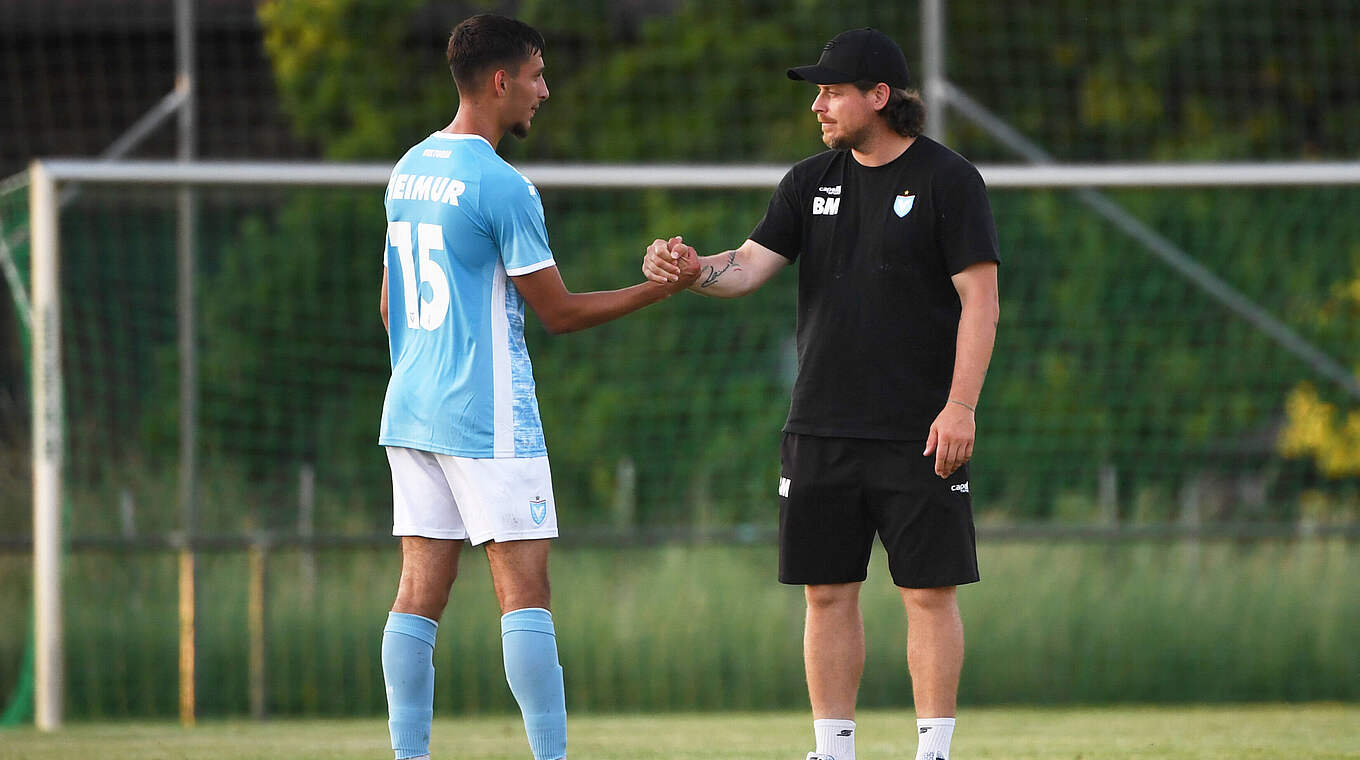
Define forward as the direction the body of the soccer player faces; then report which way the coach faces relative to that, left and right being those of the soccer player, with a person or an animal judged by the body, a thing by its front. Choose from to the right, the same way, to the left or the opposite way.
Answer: the opposite way

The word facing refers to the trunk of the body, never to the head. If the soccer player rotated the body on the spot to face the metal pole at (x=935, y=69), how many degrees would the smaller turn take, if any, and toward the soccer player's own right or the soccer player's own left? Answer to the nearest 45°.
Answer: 0° — they already face it

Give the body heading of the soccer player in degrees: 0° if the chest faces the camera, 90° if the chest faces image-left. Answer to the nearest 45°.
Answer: approximately 225°

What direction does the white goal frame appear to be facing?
toward the camera

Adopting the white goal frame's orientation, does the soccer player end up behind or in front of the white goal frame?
in front

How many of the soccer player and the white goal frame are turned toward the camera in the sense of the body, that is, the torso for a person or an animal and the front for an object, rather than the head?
1

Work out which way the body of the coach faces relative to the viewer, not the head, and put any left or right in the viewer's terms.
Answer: facing the viewer and to the left of the viewer

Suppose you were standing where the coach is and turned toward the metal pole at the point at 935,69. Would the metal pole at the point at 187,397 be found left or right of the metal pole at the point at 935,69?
left

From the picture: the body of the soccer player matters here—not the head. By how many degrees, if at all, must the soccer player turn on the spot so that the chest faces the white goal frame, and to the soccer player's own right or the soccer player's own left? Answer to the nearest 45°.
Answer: approximately 45° to the soccer player's own left

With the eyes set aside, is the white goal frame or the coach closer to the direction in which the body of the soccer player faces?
the coach

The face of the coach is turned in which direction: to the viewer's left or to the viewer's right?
to the viewer's left

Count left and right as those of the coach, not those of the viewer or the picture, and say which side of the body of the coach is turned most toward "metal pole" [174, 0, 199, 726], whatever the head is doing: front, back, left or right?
right

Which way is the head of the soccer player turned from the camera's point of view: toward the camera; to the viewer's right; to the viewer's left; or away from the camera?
to the viewer's right

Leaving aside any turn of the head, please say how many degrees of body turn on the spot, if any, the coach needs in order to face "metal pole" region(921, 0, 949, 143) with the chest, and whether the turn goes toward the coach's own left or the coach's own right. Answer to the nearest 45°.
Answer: approximately 135° to the coach's own right
